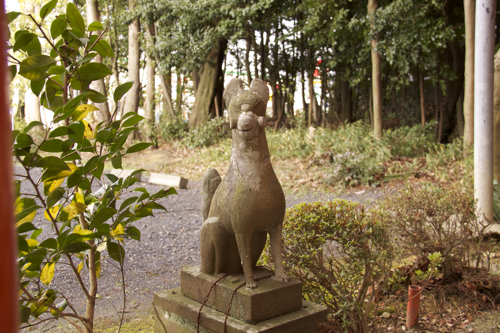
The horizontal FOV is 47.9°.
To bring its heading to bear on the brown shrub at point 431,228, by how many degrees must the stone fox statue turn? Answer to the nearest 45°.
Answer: approximately 90° to its left

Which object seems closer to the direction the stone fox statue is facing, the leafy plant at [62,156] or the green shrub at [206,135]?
the leafy plant

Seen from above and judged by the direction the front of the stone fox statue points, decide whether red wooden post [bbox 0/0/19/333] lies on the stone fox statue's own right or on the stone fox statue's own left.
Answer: on the stone fox statue's own right

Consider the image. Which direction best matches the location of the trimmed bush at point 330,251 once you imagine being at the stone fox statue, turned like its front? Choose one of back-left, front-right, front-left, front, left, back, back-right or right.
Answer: left

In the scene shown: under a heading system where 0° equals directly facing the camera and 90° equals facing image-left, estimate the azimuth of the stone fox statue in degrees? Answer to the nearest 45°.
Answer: approximately 315°

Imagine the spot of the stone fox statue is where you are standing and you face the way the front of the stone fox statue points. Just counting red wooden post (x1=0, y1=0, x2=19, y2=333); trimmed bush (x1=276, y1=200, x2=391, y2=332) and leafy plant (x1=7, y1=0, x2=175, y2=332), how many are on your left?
1

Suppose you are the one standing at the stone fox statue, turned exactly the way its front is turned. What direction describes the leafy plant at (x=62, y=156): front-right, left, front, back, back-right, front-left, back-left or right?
right

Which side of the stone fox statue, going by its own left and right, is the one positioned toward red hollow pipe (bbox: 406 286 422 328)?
left
